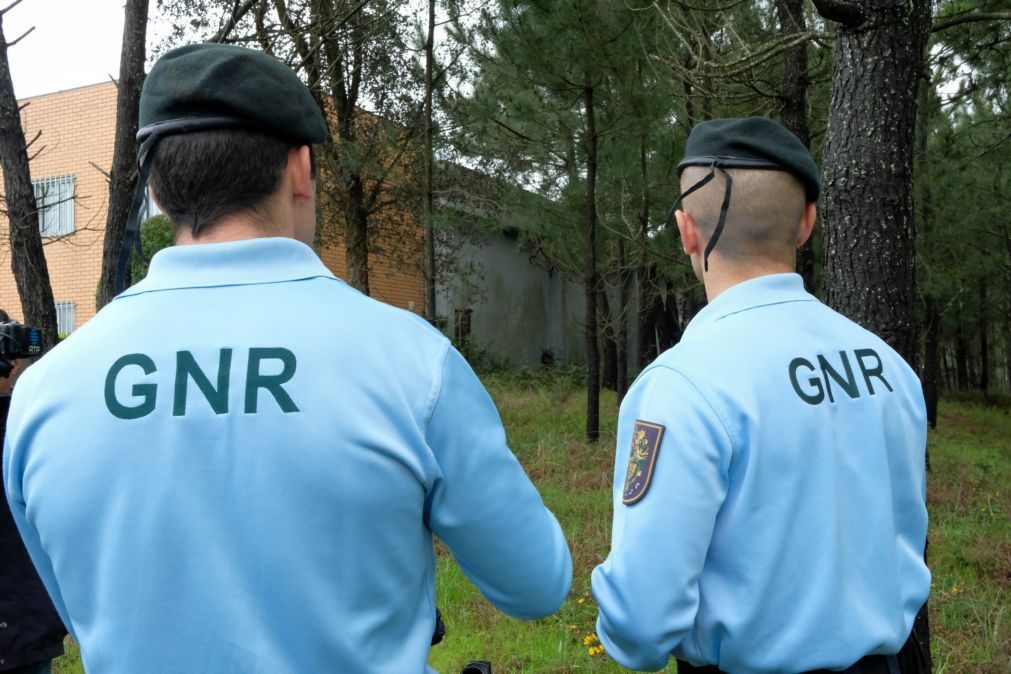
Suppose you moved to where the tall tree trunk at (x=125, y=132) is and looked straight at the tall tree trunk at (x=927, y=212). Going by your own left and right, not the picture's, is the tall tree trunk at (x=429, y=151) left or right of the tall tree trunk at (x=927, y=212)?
left

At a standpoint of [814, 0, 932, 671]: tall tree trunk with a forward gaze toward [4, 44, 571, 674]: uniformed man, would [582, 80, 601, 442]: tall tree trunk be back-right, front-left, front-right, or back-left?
back-right

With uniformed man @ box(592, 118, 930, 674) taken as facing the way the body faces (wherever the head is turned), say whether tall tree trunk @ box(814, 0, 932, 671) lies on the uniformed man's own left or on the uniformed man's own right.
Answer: on the uniformed man's own right

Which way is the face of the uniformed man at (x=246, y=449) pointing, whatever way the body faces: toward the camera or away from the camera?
away from the camera

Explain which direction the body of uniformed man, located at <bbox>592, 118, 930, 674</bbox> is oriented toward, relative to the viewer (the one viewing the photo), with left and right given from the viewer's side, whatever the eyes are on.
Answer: facing away from the viewer and to the left of the viewer

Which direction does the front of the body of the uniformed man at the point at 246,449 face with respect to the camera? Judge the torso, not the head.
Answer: away from the camera

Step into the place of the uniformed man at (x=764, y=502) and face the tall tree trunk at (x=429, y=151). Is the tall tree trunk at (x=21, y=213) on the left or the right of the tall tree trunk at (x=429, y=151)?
left

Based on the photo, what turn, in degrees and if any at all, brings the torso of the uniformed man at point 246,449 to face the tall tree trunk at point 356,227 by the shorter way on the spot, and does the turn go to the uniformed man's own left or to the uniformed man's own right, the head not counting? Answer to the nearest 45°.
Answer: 0° — they already face it

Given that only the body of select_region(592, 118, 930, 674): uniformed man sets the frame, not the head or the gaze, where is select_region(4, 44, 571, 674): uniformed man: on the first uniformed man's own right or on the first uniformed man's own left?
on the first uniformed man's own left
